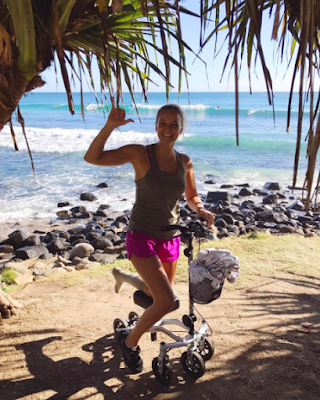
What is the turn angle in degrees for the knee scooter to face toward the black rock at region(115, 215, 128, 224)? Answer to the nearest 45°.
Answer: approximately 135° to its left

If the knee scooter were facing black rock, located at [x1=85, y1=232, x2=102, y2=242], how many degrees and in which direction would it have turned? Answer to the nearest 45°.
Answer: approximately 135° to its left

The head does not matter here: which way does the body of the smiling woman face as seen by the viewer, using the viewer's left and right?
facing the viewer and to the right of the viewer

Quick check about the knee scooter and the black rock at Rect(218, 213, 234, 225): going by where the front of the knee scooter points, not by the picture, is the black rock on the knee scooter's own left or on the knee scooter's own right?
on the knee scooter's own left

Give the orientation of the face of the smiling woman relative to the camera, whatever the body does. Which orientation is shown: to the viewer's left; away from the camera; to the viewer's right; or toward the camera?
toward the camera

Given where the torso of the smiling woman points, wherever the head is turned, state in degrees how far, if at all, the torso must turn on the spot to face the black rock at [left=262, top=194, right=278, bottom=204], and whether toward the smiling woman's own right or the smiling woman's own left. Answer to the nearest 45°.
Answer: approximately 135° to the smiling woman's own left

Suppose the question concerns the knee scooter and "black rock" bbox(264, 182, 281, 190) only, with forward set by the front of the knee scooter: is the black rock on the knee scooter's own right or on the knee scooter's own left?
on the knee scooter's own left

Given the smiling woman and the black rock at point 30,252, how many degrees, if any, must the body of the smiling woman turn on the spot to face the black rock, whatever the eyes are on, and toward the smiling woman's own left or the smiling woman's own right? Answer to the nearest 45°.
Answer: approximately 180°

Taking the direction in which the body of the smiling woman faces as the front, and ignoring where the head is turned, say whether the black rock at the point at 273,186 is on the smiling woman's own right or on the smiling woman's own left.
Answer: on the smiling woman's own left

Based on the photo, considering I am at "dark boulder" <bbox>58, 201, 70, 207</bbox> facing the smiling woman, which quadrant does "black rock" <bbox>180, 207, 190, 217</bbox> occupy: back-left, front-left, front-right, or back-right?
front-left

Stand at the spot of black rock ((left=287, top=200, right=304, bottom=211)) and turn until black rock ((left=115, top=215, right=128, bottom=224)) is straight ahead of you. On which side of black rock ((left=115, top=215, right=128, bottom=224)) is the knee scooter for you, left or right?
left
